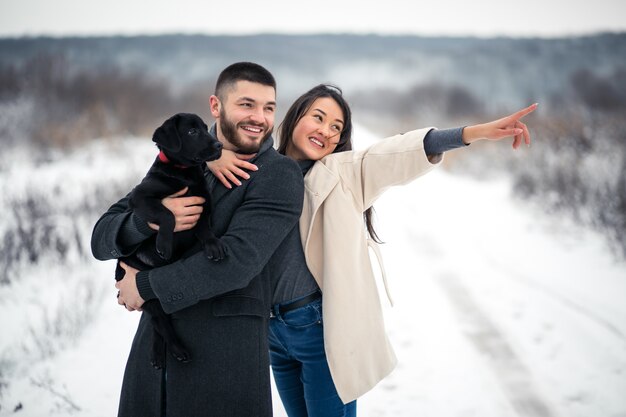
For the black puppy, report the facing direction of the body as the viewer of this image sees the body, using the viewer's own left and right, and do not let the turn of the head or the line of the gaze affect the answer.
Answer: facing the viewer and to the right of the viewer

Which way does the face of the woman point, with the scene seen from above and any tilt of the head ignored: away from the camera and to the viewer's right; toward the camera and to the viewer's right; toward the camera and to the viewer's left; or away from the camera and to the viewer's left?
toward the camera and to the viewer's right

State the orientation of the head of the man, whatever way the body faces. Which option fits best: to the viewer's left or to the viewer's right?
to the viewer's right

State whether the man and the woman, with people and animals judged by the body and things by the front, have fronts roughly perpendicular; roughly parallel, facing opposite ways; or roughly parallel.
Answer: roughly parallel

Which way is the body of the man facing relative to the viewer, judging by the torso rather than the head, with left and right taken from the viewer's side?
facing the viewer and to the left of the viewer
